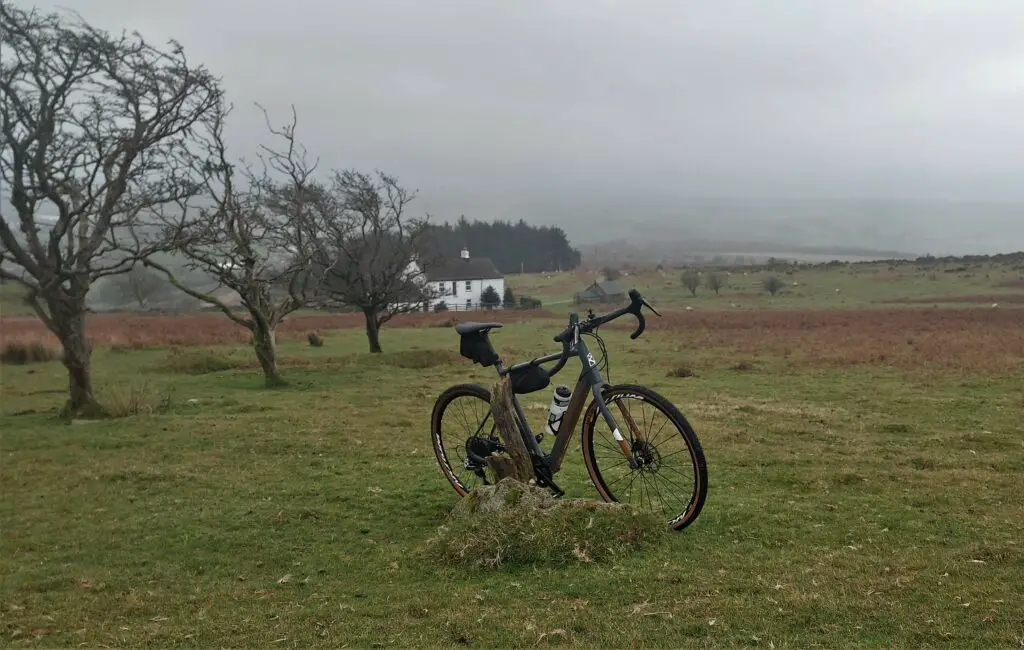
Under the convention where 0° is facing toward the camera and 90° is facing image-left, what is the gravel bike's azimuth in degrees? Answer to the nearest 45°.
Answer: approximately 315°

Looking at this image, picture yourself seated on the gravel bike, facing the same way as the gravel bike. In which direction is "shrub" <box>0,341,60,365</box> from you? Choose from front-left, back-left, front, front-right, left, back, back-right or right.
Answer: back

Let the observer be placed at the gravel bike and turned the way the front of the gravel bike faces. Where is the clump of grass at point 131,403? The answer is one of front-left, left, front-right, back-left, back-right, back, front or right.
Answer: back

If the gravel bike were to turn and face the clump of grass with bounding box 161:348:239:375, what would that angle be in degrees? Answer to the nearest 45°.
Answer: approximately 180°

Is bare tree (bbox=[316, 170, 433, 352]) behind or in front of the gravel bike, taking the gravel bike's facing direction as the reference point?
behind

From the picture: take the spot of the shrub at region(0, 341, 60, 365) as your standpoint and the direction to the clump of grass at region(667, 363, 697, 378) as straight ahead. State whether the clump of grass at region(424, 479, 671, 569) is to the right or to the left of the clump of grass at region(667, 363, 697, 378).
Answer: right

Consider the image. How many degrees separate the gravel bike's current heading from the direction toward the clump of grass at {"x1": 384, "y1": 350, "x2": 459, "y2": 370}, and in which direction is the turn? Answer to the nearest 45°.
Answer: approximately 135° to its left

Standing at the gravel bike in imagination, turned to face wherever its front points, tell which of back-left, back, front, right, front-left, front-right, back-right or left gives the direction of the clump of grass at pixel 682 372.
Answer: back-left
